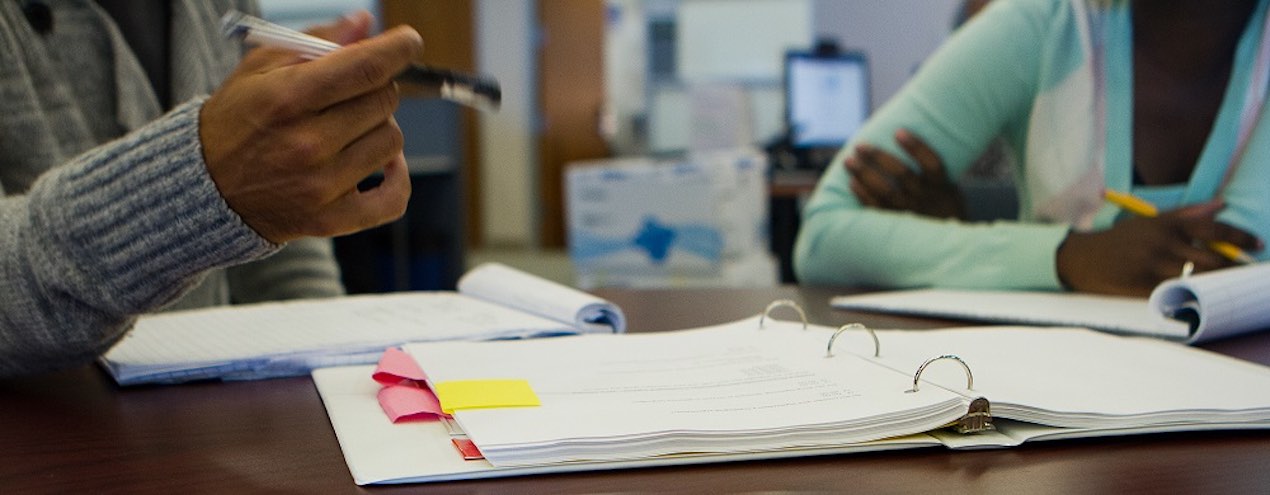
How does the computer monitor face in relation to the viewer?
toward the camera

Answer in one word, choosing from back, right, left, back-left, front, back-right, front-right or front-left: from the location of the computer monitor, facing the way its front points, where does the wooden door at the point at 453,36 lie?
back-right

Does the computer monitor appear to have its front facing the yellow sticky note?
yes

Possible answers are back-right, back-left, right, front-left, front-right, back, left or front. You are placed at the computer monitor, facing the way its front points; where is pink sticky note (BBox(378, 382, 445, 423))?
front

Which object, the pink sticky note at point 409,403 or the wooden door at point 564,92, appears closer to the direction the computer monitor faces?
the pink sticky note

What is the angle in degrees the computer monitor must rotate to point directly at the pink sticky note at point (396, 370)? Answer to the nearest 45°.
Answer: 0° — it already faces it

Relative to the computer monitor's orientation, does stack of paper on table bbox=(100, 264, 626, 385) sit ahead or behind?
ahead

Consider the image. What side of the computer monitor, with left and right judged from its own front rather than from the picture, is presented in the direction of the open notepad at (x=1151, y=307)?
front

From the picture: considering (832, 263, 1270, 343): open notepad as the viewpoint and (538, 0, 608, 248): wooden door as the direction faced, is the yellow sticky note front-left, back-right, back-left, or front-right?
back-left

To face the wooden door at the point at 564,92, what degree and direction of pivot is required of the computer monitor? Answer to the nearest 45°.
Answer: approximately 135° to its right

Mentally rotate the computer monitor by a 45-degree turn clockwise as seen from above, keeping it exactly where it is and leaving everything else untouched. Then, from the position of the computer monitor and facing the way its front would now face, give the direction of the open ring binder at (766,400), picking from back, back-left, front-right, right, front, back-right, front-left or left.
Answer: front-left
